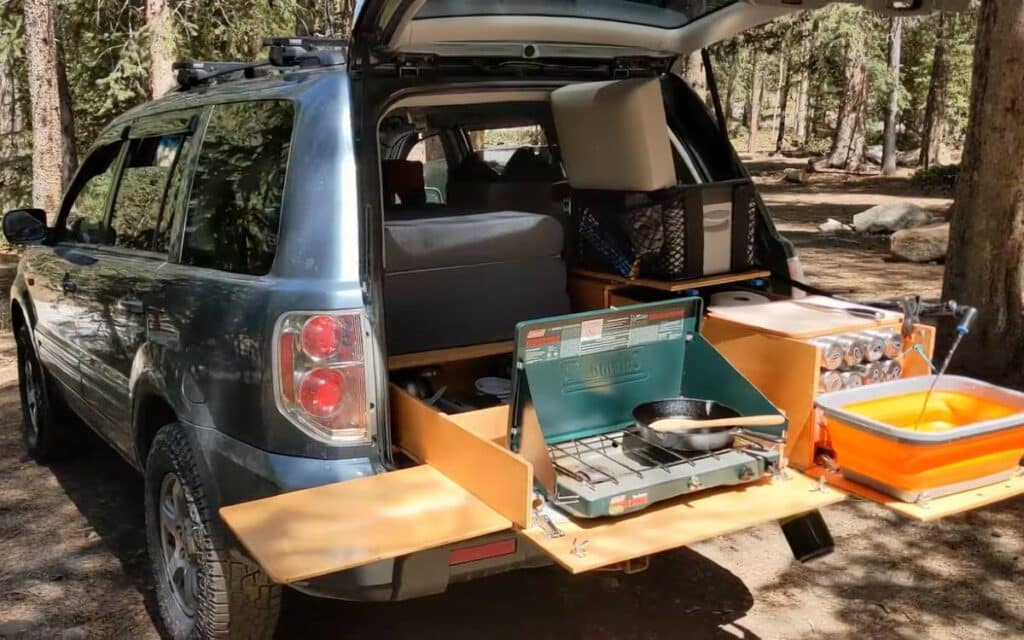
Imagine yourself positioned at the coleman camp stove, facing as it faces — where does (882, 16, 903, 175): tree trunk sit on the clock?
The tree trunk is roughly at 8 o'clock from the coleman camp stove.

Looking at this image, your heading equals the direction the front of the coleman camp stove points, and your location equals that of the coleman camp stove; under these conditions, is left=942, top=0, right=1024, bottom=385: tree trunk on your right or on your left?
on your left

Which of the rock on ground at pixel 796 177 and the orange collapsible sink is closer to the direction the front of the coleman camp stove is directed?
the orange collapsible sink

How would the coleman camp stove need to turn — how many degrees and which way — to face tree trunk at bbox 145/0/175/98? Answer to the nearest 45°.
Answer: approximately 180°

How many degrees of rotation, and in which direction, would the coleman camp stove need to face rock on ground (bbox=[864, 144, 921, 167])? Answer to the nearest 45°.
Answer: approximately 135° to its left

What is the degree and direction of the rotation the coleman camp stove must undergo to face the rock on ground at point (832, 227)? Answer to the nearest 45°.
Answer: approximately 135° to its left

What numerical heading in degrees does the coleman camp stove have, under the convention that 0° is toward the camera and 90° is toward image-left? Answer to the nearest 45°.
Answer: approximately 315°

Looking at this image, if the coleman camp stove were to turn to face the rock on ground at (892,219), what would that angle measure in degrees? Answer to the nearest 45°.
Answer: approximately 135° to its left

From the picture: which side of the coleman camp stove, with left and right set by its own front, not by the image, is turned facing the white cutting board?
left

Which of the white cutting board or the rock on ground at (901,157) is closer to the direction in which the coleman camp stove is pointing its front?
the white cutting board

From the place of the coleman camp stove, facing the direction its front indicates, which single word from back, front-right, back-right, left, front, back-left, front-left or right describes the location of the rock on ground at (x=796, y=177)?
back-left

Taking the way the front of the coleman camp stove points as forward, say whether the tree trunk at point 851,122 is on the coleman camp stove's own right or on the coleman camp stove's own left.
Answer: on the coleman camp stove's own left
